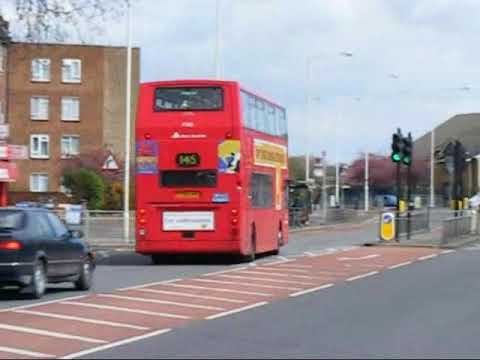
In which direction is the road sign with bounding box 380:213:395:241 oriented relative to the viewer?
toward the camera

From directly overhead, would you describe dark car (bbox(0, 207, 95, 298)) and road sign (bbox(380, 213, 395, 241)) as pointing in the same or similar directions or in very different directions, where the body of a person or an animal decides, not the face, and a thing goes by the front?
very different directions

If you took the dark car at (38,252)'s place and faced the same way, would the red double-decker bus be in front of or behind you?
in front

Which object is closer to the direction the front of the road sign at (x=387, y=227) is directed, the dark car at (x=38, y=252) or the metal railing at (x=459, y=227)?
the dark car

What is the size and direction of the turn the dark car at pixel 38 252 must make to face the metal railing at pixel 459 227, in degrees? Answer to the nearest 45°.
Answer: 0° — it already faces it

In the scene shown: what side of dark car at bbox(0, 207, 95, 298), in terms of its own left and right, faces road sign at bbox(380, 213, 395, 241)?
front

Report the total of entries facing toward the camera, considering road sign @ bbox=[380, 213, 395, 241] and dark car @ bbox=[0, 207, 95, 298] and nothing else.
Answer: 1

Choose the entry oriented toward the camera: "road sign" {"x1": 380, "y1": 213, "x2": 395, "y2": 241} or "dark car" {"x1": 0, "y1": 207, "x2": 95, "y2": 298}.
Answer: the road sign

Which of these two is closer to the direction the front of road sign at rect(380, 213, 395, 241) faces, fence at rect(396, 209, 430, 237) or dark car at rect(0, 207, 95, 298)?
the dark car

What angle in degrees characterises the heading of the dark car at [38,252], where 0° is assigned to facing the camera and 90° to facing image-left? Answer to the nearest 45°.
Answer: approximately 225°

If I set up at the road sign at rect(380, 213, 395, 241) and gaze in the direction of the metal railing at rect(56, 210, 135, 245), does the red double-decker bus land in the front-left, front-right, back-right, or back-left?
front-left

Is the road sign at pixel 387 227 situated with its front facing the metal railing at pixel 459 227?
no
